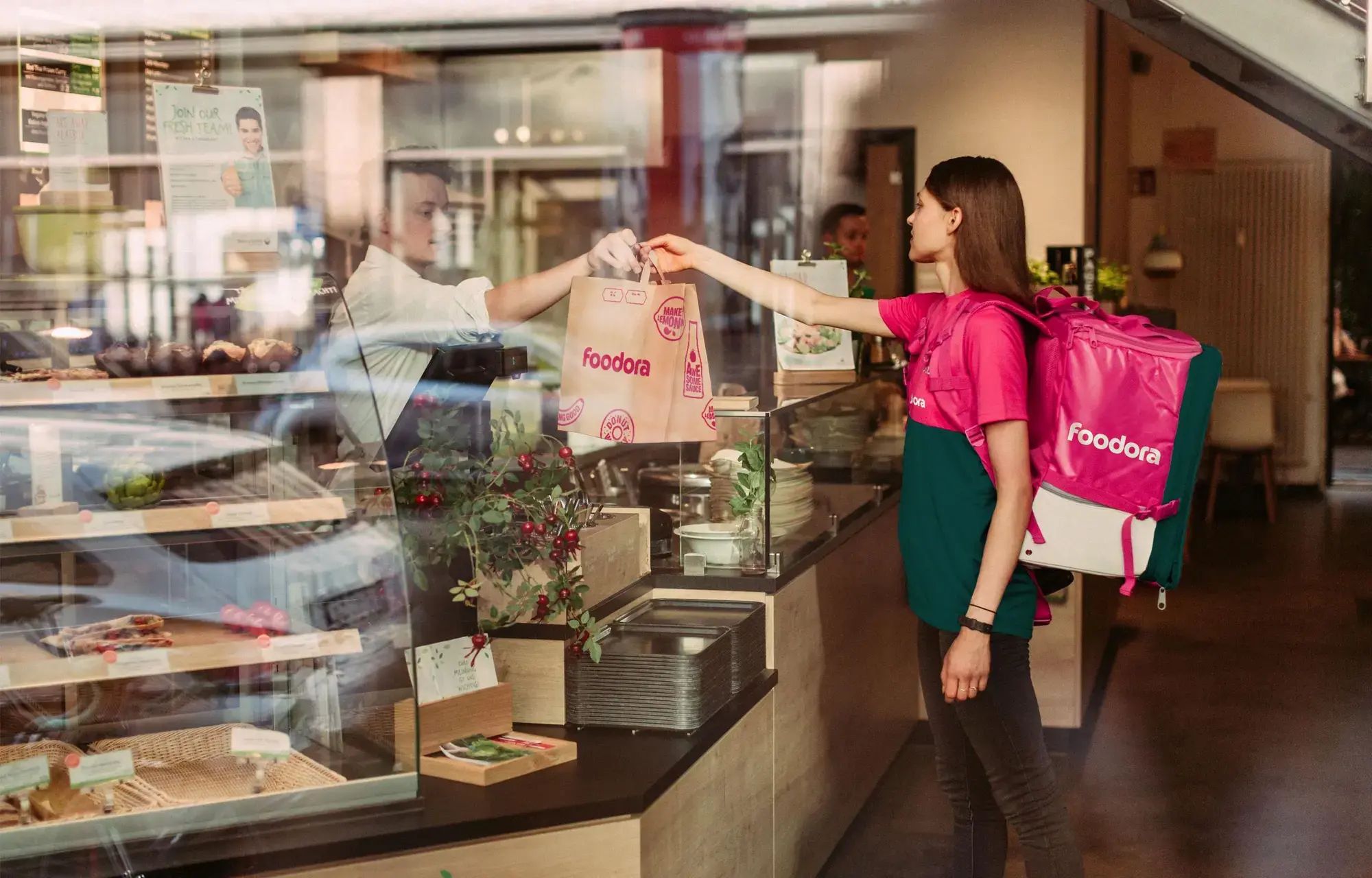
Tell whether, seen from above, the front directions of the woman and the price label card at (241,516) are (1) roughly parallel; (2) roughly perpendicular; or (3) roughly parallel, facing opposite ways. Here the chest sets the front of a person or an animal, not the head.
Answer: roughly perpendicular

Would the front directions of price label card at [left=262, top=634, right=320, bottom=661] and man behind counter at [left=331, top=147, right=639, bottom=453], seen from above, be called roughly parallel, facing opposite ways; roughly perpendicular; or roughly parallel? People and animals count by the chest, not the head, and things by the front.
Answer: roughly perpendicular

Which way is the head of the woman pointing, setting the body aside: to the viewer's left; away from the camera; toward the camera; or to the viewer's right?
to the viewer's left

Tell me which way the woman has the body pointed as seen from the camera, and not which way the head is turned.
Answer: to the viewer's left

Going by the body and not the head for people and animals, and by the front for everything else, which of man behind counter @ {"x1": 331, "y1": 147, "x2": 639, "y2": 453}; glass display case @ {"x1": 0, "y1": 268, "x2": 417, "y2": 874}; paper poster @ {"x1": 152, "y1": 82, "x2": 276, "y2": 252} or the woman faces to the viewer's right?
the man behind counter

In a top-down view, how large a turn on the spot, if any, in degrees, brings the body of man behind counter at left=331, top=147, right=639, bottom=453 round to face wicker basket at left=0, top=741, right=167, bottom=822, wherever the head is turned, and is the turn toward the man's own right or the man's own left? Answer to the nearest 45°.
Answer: approximately 135° to the man's own right

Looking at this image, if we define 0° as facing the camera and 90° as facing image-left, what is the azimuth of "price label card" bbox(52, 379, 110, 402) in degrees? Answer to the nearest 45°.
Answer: approximately 0°
